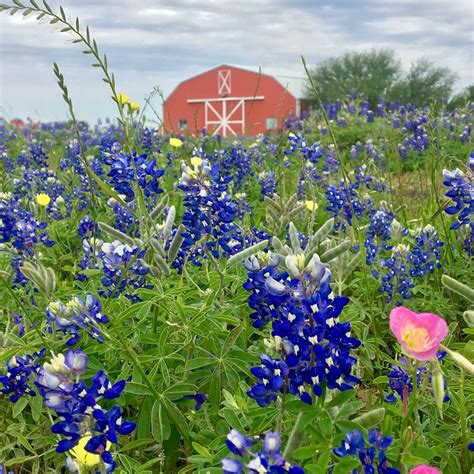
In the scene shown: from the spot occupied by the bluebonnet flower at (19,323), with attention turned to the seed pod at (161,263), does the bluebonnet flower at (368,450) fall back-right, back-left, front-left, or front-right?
front-right

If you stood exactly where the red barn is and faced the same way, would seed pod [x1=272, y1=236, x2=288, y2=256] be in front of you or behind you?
in front

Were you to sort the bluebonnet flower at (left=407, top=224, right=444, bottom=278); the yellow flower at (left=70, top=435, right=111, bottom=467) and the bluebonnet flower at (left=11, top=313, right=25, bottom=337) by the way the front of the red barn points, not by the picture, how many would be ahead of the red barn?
3

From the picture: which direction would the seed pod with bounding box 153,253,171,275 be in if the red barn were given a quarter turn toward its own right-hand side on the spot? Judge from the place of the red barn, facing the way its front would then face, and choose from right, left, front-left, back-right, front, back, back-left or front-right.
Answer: left

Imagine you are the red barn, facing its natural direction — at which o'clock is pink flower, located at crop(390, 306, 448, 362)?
The pink flower is roughly at 12 o'clock from the red barn.

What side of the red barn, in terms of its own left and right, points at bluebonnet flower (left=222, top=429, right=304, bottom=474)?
front

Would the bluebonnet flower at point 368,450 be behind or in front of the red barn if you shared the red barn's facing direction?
in front

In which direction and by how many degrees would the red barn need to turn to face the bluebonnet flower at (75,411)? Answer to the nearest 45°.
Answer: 0° — it already faces it

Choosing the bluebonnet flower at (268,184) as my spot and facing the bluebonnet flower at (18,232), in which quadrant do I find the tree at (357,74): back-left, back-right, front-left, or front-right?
back-right

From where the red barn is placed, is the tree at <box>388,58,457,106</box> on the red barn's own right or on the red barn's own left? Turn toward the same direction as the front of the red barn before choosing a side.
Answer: on the red barn's own left

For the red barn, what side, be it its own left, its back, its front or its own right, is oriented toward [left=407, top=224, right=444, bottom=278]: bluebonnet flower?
front

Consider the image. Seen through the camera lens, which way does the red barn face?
facing the viewer

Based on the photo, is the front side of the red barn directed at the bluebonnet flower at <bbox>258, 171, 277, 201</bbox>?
yes

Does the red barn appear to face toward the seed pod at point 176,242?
yes

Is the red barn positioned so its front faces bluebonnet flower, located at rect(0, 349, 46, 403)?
yes

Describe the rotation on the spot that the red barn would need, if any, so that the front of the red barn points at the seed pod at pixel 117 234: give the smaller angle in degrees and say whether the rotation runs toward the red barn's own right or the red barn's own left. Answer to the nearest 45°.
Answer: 0° — it already faces it

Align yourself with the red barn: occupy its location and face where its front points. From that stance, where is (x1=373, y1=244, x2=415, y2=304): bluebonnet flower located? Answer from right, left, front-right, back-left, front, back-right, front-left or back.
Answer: front

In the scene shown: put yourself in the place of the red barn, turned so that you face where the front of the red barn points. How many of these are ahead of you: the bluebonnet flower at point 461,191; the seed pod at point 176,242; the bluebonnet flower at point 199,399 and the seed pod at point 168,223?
4
